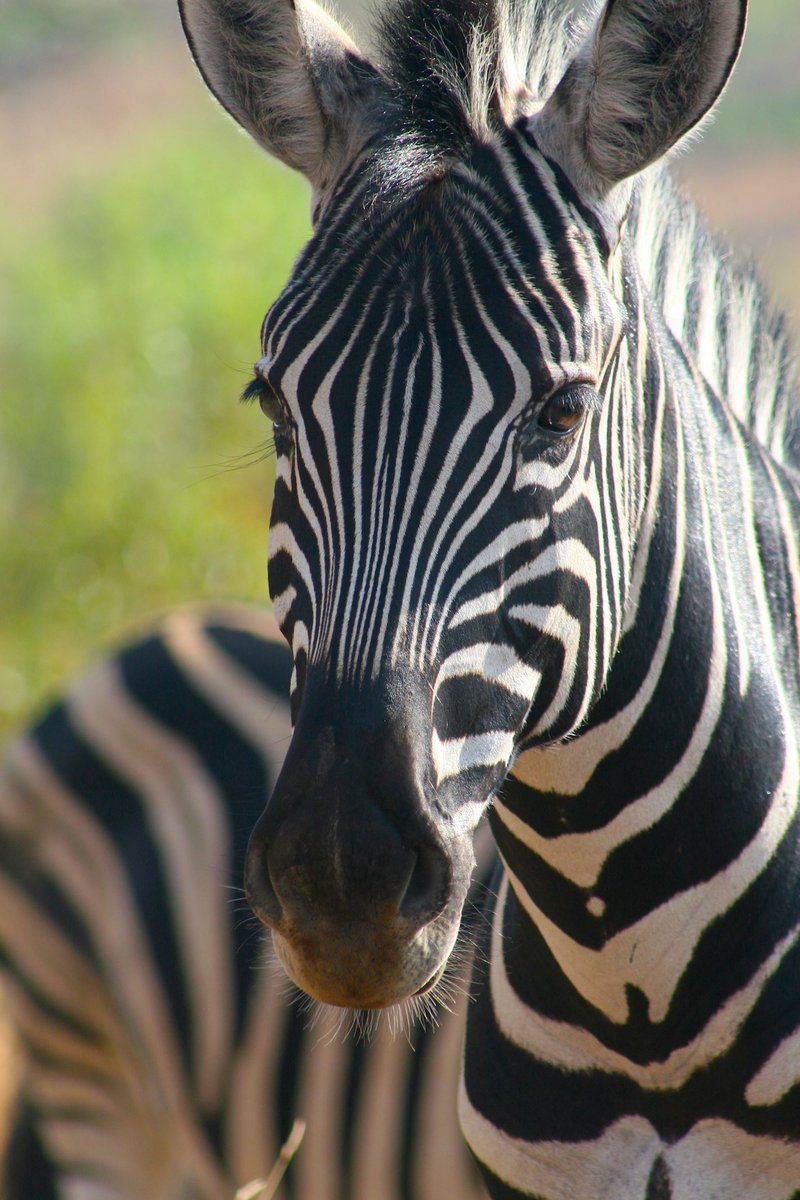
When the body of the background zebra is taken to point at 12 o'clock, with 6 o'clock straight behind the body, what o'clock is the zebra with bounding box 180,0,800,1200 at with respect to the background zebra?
The zebra is roughly at 2 o'clock from the background zebra.

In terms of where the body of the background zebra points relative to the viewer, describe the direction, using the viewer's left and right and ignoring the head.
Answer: facing to the right of the viewer
